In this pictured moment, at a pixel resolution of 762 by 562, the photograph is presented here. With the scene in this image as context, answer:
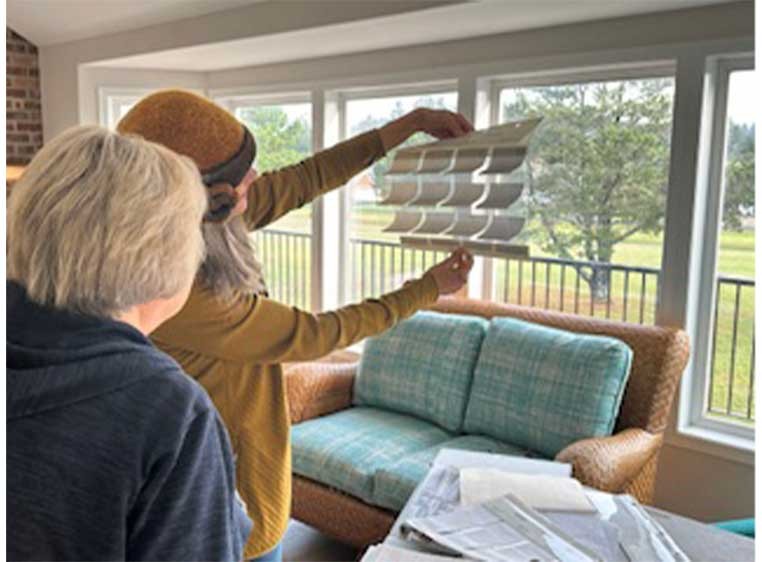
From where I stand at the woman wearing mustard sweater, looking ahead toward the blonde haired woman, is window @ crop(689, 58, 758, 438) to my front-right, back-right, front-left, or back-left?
back-left

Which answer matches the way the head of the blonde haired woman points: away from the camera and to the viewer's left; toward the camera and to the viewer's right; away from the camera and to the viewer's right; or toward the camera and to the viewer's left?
away from the camera and to the viewer's right

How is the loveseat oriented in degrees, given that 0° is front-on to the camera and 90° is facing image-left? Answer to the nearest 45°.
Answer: approximately 45°

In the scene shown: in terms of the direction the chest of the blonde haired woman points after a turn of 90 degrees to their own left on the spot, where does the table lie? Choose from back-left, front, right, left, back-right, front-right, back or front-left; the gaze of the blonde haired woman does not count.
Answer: back-right

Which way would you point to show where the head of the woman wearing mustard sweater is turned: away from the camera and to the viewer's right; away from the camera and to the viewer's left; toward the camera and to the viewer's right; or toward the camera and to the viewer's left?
away from the camera and to the viewer's right

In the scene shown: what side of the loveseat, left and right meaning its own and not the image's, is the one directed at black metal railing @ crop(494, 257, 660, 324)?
back

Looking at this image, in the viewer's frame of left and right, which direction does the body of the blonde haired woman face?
facing away from the viewer and to the right of the viewer

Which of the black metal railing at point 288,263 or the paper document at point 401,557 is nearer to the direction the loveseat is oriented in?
the paper document

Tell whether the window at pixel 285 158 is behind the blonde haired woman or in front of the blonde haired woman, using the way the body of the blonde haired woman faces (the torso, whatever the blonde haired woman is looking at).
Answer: in front

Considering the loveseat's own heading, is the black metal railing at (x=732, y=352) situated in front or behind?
behind

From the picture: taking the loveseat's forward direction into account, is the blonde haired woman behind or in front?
in front

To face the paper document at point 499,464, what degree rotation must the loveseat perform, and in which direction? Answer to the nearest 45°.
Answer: approximately 45° to its left
